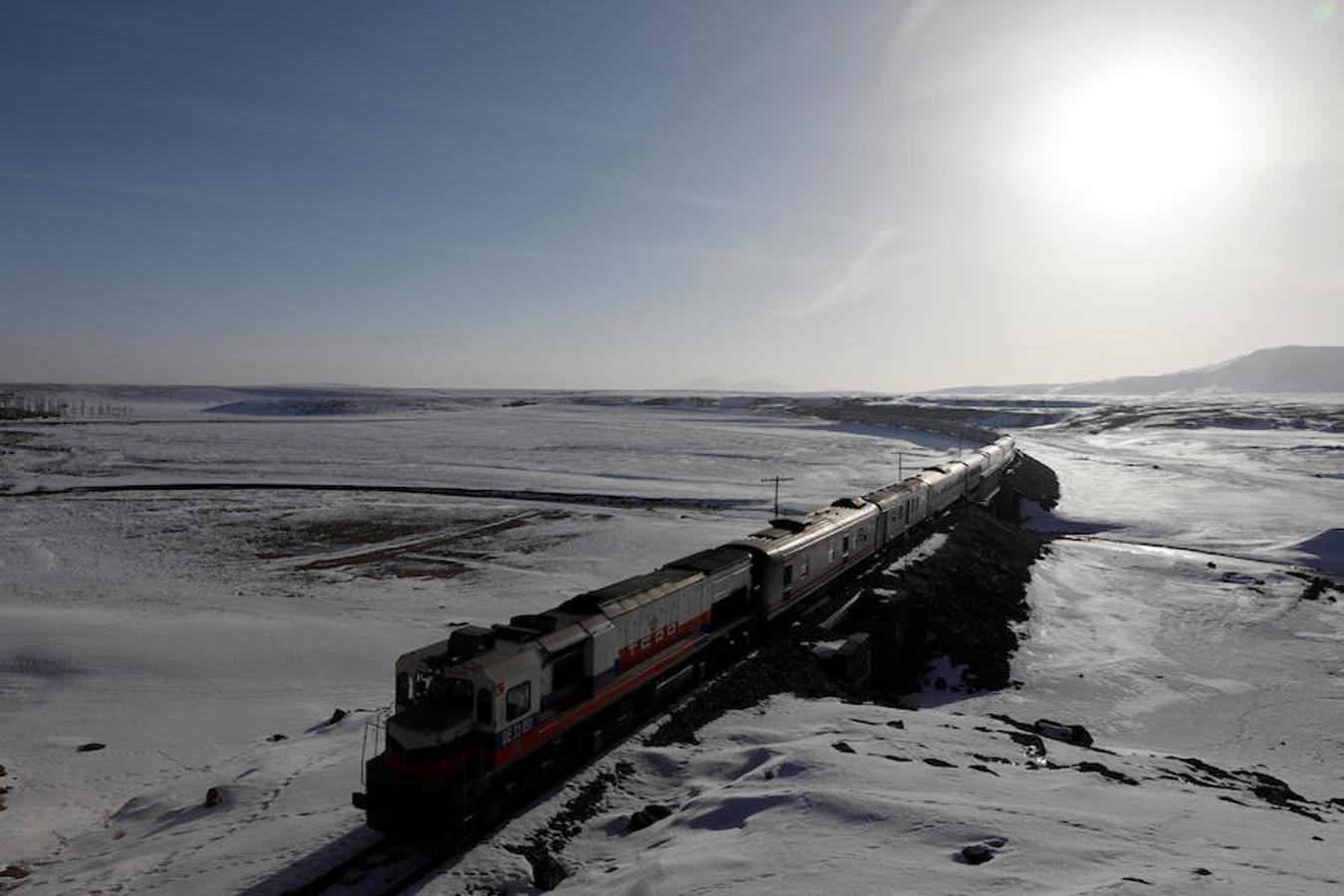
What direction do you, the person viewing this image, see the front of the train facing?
facing the viewer and to the left of the viewer
